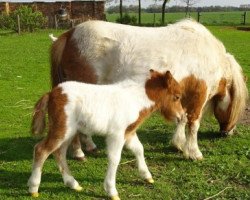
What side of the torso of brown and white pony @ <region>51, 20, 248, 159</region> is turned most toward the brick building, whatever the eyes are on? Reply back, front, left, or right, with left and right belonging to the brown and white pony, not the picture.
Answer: left

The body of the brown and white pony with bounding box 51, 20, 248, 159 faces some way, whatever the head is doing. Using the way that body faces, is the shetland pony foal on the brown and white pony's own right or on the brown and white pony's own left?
on the brown and white pony's own right

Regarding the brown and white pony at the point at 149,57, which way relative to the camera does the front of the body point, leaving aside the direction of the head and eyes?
to the viewer's right

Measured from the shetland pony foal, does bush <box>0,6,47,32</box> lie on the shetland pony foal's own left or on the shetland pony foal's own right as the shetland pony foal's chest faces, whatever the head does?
on the shetland pony foal's own left

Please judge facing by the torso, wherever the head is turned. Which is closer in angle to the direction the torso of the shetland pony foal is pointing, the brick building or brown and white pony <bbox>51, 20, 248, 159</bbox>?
the brown and white pony

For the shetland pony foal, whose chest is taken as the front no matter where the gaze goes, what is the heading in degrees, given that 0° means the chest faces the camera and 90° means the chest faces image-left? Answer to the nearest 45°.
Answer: approximately 270°

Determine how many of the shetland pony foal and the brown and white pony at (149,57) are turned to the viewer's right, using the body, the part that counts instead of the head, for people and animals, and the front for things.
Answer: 2

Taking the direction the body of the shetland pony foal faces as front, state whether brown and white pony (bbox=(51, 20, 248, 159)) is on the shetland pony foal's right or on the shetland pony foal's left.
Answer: on the shetland pony foal's left
